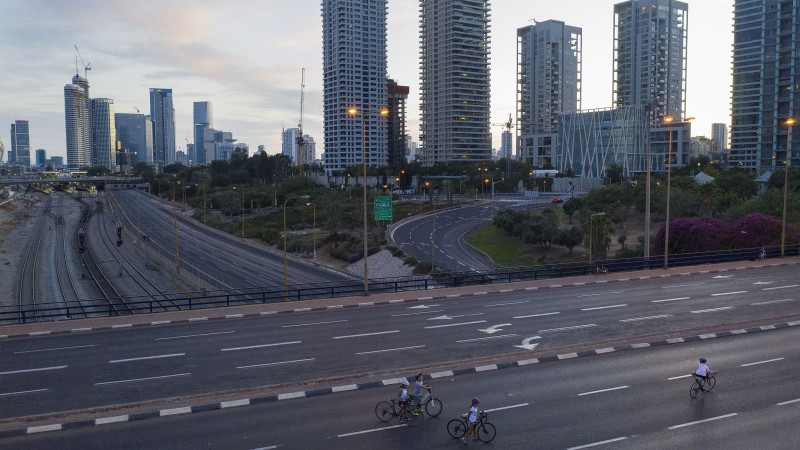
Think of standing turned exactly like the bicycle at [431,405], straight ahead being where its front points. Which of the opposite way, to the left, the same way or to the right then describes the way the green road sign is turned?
to the right

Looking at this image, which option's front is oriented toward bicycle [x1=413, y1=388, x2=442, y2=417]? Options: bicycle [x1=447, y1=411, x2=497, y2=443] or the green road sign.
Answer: the green road sign

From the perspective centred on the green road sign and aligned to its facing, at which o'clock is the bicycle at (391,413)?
The bicycle is roughly at 12 o'clock from the green road sign.

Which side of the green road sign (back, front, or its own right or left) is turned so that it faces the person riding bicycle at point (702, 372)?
front

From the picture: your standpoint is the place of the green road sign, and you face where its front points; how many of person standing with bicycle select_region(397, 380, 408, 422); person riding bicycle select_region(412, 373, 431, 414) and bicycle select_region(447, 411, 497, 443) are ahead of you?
3

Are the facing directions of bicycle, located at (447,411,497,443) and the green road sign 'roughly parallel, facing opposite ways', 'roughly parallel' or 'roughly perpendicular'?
roughly perpendicular

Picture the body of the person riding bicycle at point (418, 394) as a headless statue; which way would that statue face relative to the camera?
to the viewer's right

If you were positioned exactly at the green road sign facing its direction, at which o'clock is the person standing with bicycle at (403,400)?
The person standing with bicycle is roughly at 12 o'clock from the green road sign.

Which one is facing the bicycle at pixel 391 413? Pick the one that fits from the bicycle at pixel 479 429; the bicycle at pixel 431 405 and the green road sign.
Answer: the green road sign

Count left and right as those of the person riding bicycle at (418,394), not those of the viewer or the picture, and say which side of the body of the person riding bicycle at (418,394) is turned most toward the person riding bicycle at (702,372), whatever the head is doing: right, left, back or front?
front
